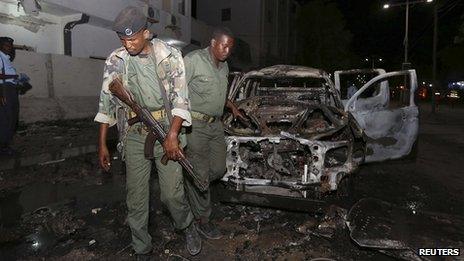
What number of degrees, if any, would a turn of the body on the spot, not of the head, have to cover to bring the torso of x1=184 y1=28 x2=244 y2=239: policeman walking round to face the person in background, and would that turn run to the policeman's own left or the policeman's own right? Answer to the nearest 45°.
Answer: approximately 180°

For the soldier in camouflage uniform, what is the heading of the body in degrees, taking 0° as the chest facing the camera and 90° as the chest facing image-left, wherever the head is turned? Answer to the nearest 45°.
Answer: approximately 0°

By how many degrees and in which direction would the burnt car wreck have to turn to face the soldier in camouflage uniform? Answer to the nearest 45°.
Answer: approximately 45° to its right

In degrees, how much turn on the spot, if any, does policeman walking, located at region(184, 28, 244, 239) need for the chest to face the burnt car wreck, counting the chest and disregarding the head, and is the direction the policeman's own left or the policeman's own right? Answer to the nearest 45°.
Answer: approximately 90° to the policeman's own left

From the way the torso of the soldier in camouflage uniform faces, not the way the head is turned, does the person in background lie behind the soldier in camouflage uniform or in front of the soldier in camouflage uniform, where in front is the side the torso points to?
behind

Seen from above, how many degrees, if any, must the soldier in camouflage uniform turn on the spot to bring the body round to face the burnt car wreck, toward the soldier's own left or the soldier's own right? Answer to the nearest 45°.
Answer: approximately 135° to the soldier's own left

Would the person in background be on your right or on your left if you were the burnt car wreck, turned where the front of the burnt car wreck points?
on your right

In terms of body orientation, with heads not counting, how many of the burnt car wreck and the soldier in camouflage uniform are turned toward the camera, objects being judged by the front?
2

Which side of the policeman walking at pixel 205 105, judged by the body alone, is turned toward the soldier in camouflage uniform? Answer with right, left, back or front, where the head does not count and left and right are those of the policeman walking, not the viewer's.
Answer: right
